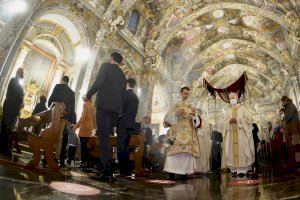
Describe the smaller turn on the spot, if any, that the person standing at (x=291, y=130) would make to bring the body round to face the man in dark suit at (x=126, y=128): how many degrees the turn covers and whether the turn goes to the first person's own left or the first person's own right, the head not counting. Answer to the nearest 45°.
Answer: approximately 45° to the first person's own left

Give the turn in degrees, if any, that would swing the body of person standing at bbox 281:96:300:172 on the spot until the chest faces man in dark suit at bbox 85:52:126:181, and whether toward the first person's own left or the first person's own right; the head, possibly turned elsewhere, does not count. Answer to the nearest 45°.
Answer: approximately 45° to the first person's own left

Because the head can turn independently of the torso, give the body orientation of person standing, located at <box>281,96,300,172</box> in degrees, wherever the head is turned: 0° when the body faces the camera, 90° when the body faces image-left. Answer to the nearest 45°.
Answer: approximately 90°

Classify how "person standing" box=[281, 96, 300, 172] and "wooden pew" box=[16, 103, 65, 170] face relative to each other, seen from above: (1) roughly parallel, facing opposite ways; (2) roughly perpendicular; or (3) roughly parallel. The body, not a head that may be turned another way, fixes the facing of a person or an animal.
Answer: roughly perpendicular

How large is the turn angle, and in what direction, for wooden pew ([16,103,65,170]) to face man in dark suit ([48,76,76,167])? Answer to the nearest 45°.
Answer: approximately 135° to its right
